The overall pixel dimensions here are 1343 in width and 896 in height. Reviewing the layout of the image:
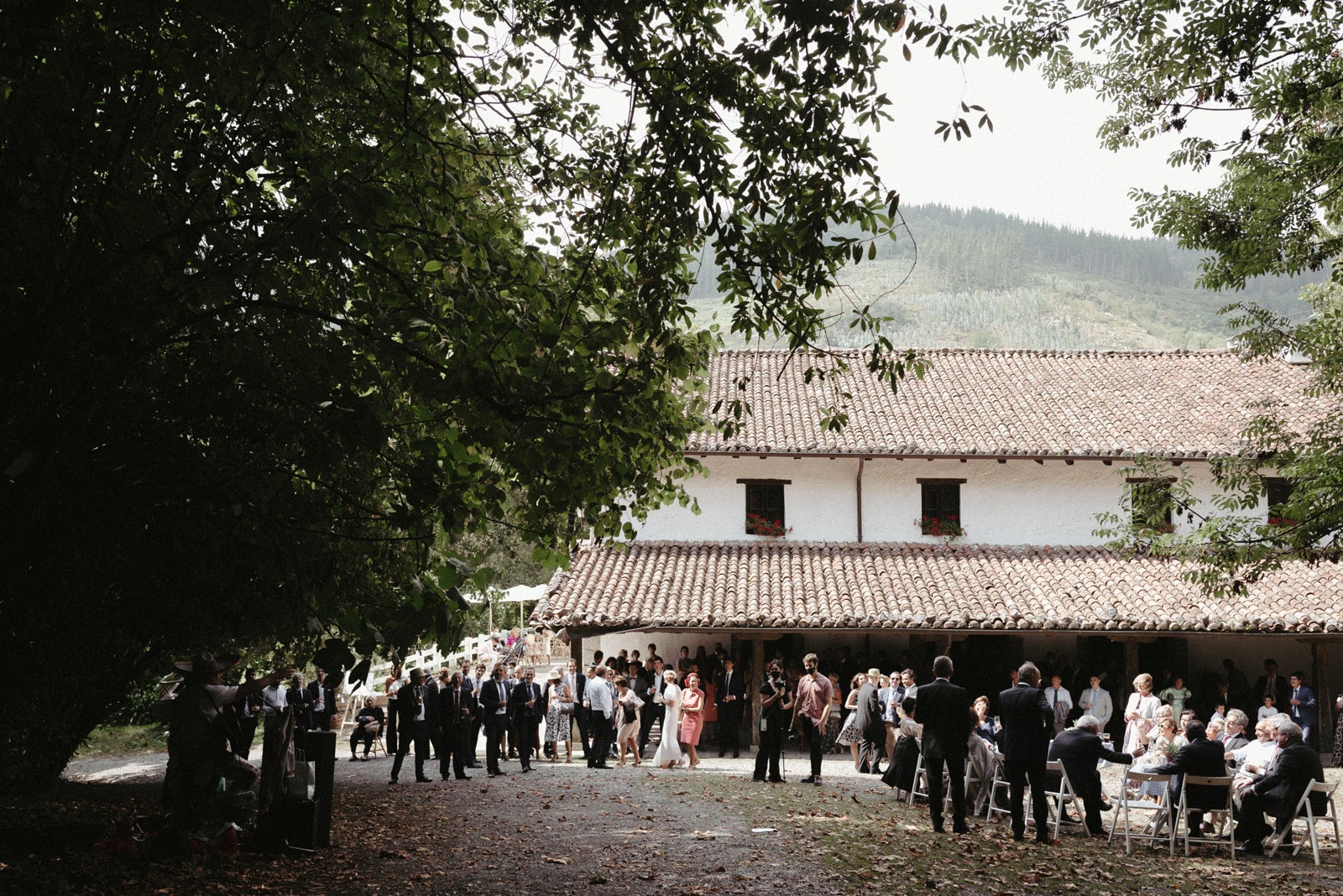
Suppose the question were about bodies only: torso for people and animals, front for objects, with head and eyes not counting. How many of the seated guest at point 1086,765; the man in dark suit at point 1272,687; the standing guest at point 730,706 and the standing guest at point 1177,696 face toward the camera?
3

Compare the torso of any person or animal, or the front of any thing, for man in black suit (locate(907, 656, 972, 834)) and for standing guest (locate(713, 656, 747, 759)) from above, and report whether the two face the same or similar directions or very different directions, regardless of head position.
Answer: very different directions

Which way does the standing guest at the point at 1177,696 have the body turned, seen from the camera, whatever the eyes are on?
toward the camera

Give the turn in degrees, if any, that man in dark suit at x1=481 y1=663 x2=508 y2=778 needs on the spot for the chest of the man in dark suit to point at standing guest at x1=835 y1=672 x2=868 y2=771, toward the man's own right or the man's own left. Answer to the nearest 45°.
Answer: approximately 45° to the man's own left

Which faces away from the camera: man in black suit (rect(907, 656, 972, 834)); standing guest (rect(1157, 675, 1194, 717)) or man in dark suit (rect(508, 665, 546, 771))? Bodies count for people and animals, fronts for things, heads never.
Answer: the man in black suit

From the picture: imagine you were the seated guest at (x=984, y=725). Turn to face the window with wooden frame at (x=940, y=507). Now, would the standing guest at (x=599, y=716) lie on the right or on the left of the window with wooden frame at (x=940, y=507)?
left

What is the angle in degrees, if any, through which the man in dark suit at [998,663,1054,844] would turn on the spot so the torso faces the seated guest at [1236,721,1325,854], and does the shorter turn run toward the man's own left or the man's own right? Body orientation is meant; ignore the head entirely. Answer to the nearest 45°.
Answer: approximately 90° to the man's own right

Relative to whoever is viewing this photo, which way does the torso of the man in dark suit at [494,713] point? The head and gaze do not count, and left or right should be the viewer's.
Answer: facing the viewer and to the right of the viewer

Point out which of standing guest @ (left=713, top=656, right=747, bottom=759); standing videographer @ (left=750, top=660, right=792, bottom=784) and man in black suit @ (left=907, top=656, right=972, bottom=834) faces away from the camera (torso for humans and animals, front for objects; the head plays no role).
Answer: the man in black suit

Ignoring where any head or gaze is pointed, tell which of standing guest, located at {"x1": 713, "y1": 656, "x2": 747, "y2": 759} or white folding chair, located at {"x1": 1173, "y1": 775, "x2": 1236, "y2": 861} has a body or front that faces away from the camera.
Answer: the white folding chair

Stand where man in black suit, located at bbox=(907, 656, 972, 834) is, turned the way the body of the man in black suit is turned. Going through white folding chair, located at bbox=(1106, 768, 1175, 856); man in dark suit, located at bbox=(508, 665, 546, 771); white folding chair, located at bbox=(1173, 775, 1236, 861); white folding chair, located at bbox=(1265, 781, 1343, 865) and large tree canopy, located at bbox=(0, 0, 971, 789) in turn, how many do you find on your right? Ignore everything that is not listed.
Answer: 3

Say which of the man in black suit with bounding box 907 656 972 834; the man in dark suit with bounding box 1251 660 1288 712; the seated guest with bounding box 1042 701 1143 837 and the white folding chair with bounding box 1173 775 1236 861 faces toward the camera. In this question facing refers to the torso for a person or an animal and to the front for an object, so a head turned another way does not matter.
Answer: the man in dark suit

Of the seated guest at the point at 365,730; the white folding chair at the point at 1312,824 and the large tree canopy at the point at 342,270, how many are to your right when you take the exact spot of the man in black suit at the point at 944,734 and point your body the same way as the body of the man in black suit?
1
